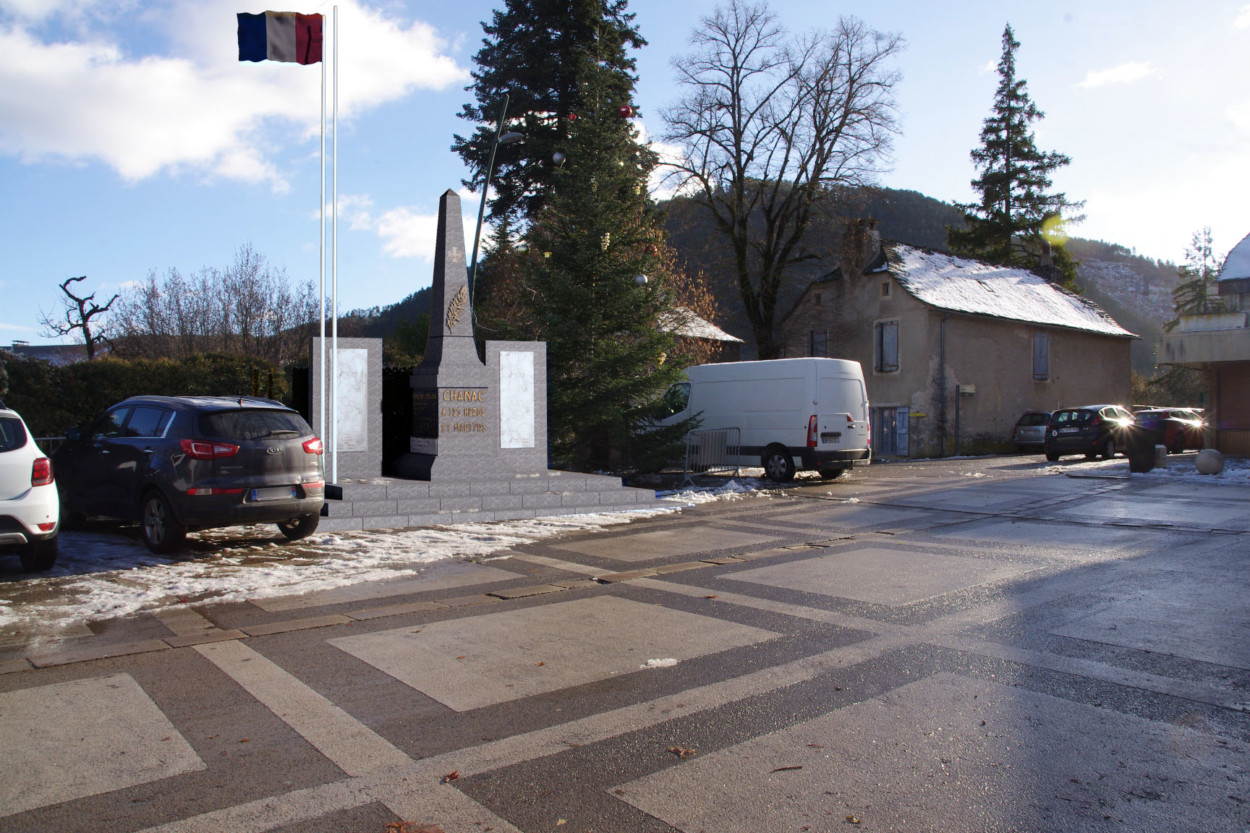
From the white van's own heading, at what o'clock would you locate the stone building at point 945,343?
The stone building is roughly at 2 o'clock from the white van.

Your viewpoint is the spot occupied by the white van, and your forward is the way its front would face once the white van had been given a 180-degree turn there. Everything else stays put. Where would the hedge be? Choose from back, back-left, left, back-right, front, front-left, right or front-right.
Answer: back-right

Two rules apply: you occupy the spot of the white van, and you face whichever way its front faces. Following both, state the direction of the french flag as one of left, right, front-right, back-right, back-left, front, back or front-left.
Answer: left

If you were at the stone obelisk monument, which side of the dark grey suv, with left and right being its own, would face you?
right

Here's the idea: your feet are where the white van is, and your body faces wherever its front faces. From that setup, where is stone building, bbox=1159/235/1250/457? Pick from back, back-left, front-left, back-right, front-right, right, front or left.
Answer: right

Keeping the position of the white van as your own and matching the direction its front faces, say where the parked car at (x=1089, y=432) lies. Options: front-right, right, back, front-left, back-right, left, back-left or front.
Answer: right

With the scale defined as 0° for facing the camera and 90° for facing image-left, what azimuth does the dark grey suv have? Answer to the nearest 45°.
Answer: approximately 135°

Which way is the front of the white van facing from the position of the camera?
facing away from the viewer and to the left of the viewer

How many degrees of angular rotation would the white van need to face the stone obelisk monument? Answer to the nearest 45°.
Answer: approximately 90° to its left

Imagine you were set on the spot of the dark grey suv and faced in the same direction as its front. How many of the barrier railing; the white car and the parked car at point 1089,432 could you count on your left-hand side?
1

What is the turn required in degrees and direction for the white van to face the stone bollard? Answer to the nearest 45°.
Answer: approximately 135° to its right

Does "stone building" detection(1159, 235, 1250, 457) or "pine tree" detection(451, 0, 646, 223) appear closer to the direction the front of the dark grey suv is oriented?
the pine tree
